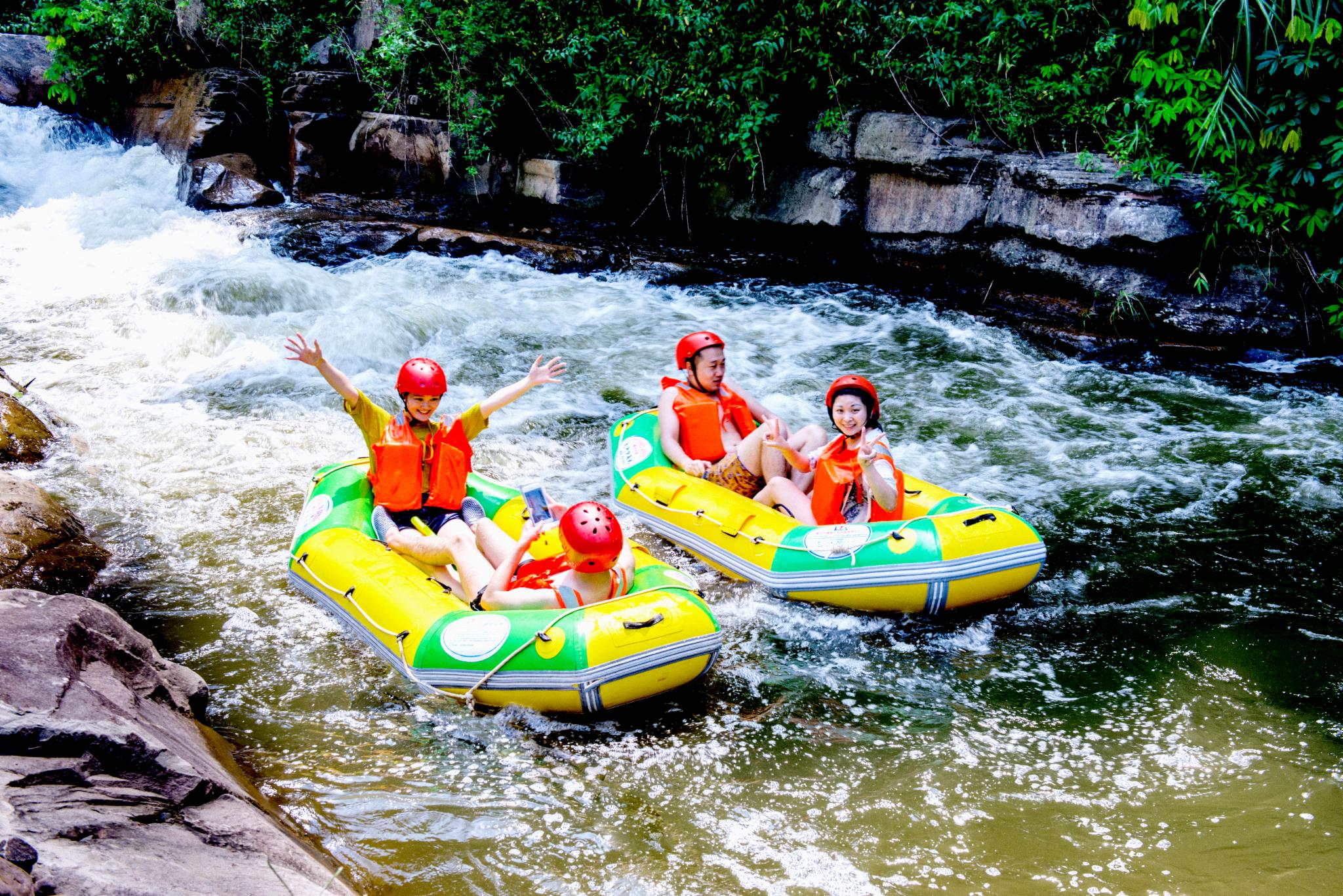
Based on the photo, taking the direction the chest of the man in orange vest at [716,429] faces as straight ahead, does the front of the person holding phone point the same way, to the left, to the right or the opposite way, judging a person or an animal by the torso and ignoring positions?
the opposite way

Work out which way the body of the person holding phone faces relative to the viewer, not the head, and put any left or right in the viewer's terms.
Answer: facing away from the viewer and to the left of the viewer

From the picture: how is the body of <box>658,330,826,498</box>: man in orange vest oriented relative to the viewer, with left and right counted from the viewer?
facing the viewer and to the right of the viewer

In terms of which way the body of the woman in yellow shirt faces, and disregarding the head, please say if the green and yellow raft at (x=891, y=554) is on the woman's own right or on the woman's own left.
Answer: on the woman's own left

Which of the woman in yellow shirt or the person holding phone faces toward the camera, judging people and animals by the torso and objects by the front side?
the woman in yellow shirt

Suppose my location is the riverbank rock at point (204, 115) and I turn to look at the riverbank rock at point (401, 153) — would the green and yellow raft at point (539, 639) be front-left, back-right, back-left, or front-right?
front-right

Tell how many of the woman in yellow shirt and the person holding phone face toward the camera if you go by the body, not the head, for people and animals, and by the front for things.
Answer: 1

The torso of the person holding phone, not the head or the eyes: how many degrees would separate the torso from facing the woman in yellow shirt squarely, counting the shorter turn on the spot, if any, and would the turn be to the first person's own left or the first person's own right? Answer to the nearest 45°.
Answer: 0° — they already face them

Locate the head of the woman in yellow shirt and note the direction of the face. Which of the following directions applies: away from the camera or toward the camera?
toward the camera

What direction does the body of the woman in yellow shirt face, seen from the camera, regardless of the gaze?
toward the camera

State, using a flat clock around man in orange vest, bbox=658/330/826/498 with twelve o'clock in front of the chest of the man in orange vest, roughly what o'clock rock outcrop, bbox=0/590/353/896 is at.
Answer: The rock outcrop is roughly at 2 o'clock from the man in orange vest.

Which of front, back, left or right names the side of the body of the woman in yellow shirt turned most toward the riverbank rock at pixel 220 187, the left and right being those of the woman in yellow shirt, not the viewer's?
back

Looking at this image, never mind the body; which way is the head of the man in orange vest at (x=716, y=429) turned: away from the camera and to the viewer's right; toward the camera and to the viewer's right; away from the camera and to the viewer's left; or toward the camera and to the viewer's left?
toward the camera and to the viewer's right

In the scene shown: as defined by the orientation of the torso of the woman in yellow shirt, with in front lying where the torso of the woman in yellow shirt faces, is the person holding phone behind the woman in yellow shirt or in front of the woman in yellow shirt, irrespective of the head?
in front
